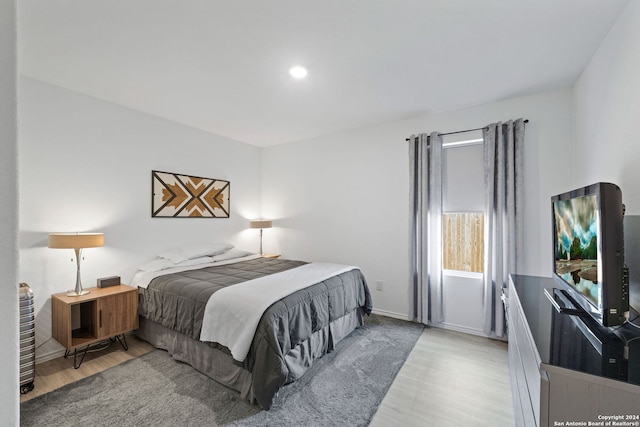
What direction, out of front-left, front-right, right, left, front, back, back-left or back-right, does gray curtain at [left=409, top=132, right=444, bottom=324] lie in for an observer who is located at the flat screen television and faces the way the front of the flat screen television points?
front-right

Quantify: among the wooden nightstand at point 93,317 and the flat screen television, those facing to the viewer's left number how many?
1

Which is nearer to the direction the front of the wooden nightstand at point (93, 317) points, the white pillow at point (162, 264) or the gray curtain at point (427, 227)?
the gray curtain

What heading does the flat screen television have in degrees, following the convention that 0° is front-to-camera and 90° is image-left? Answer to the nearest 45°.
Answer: approximately 90°

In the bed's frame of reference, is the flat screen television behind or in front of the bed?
in front

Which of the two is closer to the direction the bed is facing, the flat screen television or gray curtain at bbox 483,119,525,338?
the flat screen television

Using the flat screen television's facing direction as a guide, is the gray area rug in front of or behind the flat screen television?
in front
